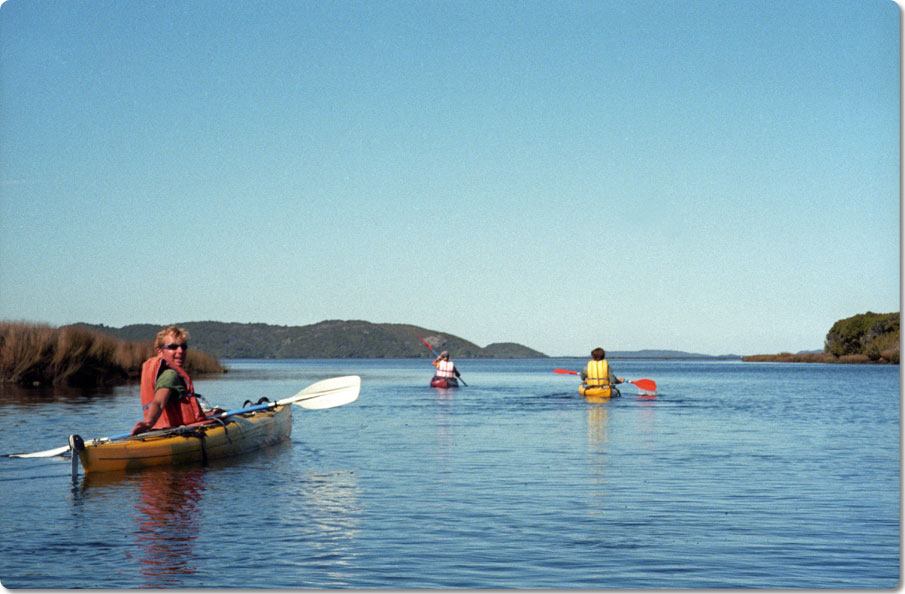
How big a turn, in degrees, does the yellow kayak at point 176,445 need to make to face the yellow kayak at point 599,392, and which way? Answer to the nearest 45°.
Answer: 0° — it already faces it

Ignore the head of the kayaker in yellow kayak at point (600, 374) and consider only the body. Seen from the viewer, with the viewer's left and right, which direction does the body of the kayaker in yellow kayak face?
facing away from the viewer

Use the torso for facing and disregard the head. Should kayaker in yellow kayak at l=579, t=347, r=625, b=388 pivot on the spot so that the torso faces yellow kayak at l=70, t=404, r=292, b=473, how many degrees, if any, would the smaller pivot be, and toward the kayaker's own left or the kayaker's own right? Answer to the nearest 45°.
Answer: approximately 180°

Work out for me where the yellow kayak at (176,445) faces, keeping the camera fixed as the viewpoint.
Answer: facing away from the viewer and to the right of the viewer

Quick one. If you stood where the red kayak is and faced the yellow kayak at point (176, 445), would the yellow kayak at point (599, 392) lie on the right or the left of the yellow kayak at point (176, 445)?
left

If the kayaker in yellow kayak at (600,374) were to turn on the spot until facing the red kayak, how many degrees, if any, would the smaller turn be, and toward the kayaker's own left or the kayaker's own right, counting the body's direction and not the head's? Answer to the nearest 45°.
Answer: approximately 45° to the kayaker's own left

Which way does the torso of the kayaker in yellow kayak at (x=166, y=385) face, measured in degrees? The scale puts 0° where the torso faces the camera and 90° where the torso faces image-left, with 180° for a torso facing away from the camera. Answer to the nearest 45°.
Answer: approximately 270°

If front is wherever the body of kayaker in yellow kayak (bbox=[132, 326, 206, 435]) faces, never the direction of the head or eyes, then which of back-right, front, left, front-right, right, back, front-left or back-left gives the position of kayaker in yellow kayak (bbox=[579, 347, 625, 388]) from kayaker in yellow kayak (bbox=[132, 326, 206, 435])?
front-left

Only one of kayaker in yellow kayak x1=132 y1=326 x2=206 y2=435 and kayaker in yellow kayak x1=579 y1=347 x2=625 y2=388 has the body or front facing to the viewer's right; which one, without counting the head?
kayaker in yellow kayak x1=132 y1=326 x2=206 y2=435

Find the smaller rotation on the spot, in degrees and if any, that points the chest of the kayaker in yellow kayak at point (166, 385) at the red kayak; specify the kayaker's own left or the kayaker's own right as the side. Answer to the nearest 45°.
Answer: approximately 45° to the kayaker's own left

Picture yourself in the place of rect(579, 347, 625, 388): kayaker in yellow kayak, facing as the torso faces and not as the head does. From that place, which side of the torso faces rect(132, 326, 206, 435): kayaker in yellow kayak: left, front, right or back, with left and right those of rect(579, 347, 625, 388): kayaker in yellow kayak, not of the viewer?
back
